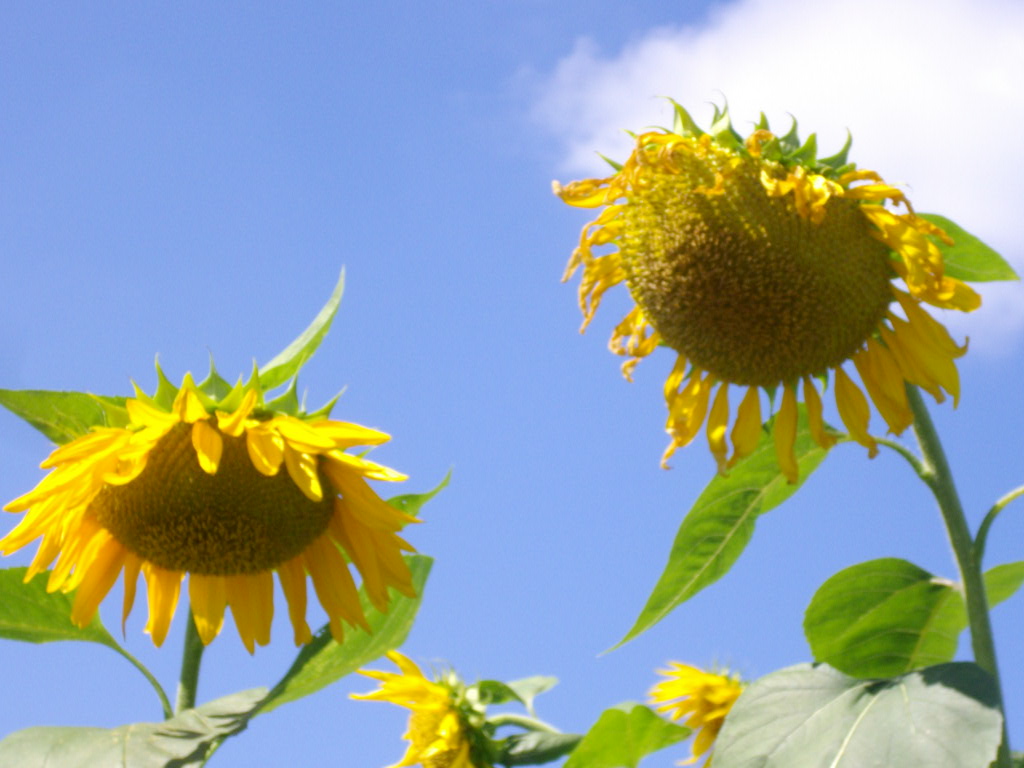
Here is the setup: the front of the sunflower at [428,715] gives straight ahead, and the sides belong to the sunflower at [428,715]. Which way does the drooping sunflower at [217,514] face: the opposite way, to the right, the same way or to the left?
to the left

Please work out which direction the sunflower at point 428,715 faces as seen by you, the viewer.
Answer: facing to the left of the viewer

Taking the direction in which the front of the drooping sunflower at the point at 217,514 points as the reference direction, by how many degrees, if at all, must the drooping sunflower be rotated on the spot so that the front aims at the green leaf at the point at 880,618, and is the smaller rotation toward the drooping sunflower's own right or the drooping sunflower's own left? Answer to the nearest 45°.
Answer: approximately 90° to the drooping sunflower's own left

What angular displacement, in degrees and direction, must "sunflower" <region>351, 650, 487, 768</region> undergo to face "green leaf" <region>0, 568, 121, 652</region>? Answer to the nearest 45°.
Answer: approximately 45° to its left

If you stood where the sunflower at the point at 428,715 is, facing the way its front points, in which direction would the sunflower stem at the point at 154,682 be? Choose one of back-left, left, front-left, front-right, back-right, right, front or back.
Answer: front-left

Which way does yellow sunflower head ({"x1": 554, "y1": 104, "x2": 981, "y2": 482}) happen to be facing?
toward the camera

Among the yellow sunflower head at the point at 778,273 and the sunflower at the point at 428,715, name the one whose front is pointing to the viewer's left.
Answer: the sunflower

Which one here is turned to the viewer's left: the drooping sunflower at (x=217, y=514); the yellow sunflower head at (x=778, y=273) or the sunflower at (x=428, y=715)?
the sunflower

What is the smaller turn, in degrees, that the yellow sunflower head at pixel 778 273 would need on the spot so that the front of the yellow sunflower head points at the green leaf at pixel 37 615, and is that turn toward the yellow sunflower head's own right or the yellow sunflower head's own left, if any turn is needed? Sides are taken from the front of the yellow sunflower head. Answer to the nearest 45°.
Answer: approximately 90° to the yellow sunflower head's own right

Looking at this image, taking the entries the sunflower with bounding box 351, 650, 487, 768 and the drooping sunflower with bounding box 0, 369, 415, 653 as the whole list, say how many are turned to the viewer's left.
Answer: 1
